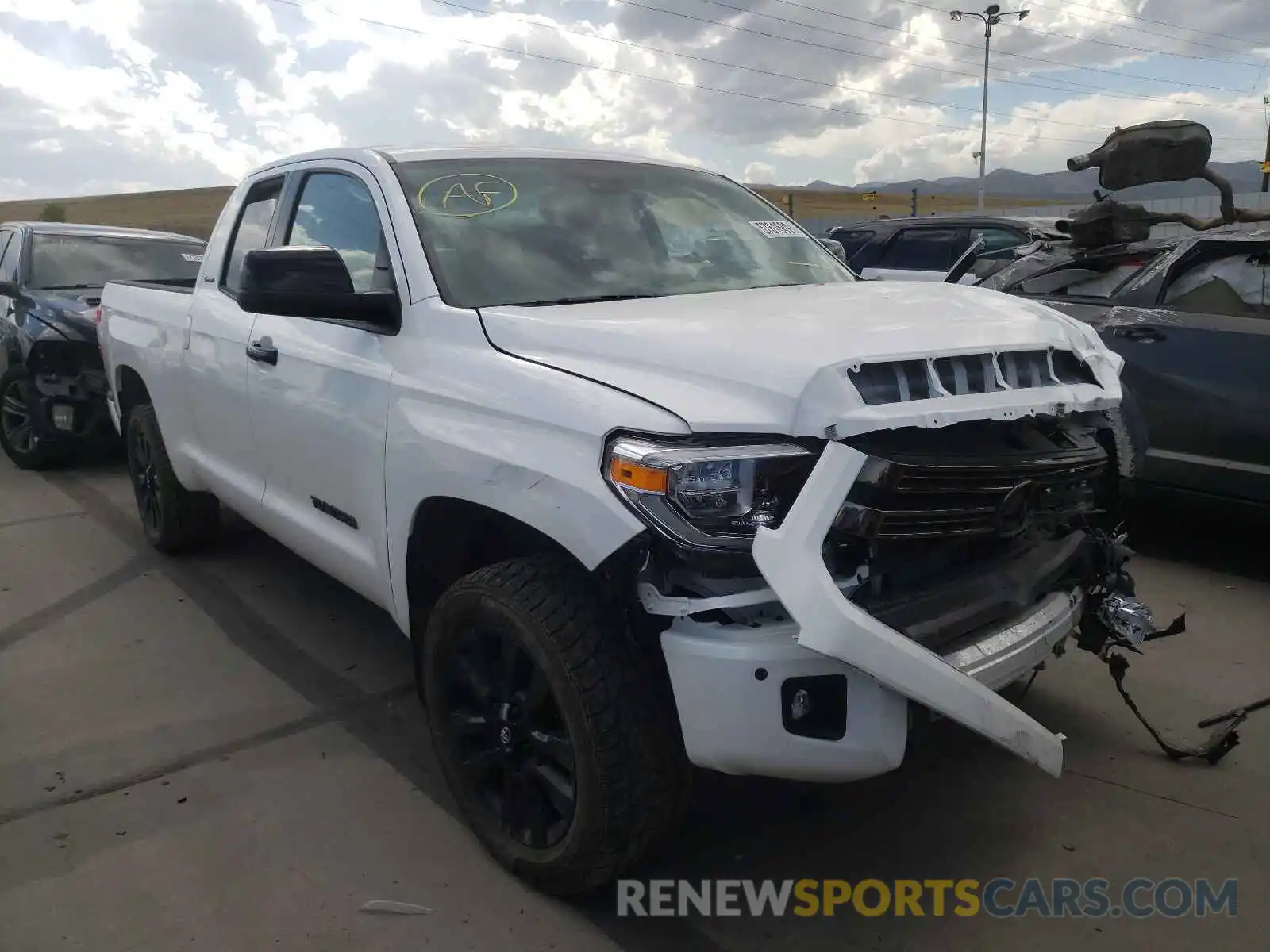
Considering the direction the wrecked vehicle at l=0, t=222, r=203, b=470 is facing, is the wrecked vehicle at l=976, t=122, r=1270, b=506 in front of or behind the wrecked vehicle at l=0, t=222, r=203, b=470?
in front

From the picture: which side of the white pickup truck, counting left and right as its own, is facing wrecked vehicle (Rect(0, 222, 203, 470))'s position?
back

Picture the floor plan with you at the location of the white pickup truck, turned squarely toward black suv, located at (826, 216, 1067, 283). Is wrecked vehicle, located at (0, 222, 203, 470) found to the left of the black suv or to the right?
left

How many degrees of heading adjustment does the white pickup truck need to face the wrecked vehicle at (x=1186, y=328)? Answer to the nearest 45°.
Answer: approximately 90° to its left

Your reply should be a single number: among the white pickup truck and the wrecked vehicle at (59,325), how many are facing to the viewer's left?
0

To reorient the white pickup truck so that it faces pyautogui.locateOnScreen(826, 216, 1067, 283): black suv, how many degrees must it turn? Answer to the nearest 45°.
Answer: approximately 135° to its left

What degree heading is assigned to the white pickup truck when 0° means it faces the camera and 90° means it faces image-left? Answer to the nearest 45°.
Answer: approximately 315°
